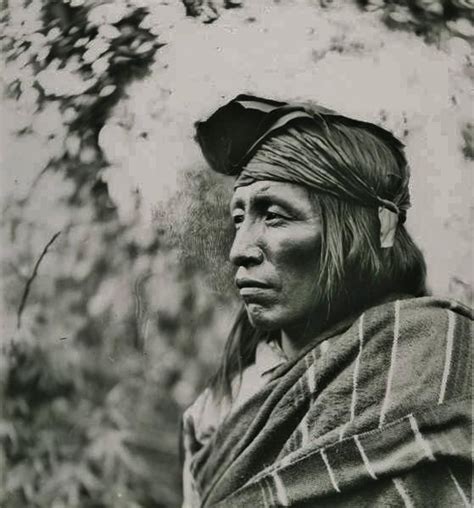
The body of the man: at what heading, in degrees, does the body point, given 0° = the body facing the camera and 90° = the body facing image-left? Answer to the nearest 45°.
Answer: approximately 45°
